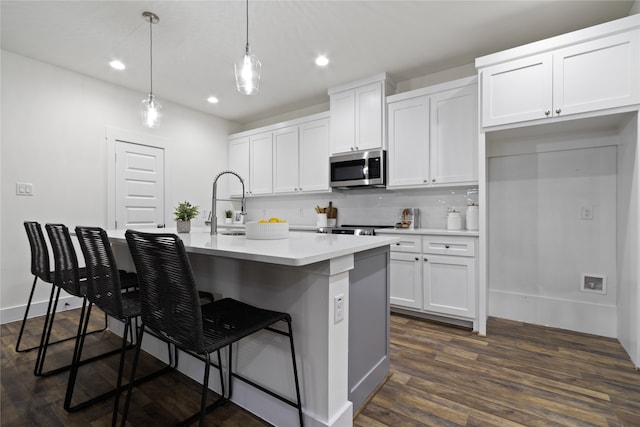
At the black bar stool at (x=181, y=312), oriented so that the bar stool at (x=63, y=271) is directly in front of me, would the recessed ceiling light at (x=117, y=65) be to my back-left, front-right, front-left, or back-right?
front-right

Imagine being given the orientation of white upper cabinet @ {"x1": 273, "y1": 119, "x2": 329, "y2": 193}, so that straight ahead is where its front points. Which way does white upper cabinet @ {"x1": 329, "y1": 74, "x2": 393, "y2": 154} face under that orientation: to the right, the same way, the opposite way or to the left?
the same way

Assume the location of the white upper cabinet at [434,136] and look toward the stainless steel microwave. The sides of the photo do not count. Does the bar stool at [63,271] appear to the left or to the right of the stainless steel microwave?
left

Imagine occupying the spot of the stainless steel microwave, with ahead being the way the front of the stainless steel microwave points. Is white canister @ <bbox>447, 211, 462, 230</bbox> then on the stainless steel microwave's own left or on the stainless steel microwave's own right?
on the stainless steel microwave's own left

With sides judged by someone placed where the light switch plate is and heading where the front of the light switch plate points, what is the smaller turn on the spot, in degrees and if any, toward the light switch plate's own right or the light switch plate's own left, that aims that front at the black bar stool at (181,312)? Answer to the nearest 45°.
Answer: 0° — it already faces it

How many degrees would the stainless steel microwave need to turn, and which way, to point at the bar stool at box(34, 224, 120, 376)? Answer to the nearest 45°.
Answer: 0° — it already faces it

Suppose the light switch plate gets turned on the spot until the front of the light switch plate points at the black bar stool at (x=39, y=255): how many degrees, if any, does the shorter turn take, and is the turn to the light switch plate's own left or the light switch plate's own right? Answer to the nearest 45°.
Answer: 0° — it already faces it

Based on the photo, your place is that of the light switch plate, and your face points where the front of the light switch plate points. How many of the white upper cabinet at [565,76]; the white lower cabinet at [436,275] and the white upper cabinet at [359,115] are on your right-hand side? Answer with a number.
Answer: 0

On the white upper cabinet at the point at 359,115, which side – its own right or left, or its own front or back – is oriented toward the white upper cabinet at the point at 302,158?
right

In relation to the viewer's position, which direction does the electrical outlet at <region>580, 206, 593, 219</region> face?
facing the viewer

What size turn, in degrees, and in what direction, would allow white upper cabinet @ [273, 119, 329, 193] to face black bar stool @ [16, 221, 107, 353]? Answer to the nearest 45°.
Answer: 0° — it already faces it

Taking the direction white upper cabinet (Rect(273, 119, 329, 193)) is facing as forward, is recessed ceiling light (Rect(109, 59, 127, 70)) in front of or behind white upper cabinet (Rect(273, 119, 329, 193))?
in front

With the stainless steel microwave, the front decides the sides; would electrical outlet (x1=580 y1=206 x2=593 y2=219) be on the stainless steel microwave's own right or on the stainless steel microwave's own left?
on the stainless steel microwave's own left

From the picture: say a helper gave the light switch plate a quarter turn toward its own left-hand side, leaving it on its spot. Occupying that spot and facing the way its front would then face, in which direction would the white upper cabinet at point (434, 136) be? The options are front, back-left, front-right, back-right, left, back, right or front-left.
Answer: front-right

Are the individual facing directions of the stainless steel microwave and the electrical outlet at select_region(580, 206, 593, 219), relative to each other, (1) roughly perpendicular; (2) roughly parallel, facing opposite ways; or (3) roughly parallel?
roughly parallel

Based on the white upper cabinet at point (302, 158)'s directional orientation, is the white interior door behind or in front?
in front
